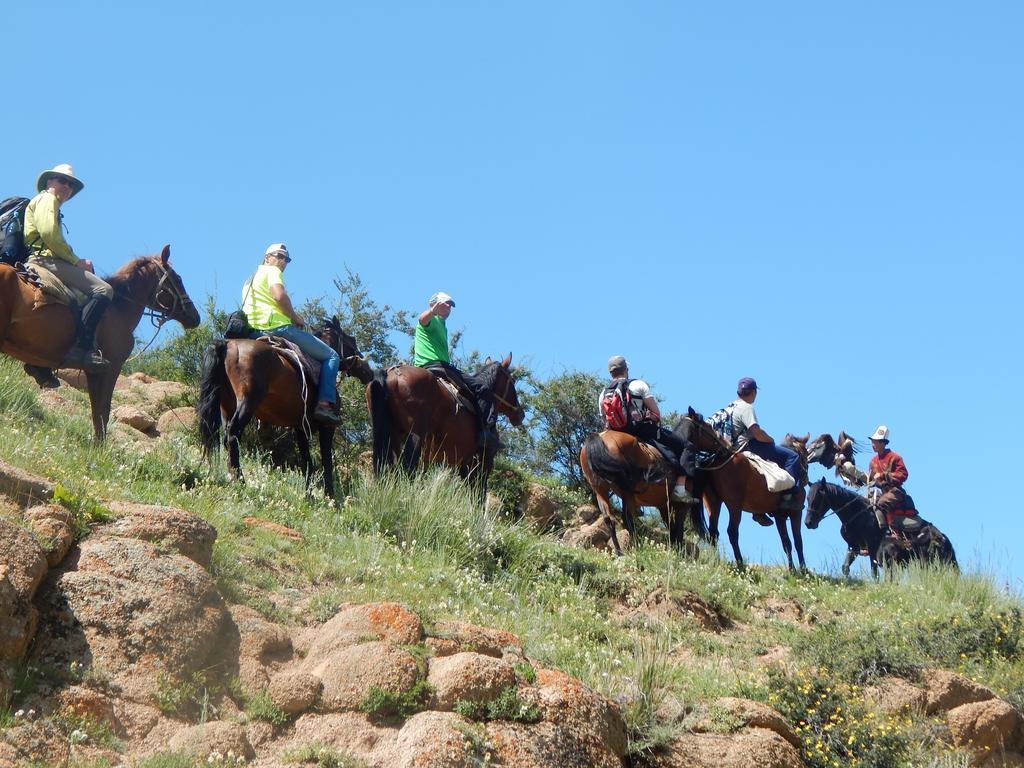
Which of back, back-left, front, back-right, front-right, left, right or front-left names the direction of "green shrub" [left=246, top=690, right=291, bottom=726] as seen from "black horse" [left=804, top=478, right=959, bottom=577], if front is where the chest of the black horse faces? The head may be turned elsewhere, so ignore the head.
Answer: left

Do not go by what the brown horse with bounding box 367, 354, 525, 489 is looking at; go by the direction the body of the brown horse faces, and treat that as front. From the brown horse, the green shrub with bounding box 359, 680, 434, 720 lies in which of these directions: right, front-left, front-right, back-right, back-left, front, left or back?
back-right

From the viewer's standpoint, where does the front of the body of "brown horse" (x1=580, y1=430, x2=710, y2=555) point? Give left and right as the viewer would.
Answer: facing away from the viewer and to the right of the viewer

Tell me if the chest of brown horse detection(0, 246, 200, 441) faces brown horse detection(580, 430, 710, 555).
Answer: yes

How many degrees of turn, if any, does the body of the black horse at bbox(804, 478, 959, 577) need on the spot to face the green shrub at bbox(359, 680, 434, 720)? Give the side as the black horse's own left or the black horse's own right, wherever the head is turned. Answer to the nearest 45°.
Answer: approximately 90° to the black horse's own left

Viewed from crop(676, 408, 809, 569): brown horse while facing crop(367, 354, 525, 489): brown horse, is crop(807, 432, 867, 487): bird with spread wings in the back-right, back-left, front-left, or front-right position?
back-right

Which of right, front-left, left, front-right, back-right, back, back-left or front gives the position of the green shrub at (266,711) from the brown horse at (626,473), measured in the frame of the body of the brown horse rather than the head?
back-right

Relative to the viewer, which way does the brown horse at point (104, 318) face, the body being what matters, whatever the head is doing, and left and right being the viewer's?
facing to the right of the viewer

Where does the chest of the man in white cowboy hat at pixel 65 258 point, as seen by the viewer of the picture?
to the viewer's right

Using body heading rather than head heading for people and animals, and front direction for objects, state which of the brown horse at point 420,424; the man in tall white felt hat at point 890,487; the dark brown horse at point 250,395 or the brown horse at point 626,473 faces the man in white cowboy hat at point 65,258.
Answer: the man in tall white felt hat at point 890,487

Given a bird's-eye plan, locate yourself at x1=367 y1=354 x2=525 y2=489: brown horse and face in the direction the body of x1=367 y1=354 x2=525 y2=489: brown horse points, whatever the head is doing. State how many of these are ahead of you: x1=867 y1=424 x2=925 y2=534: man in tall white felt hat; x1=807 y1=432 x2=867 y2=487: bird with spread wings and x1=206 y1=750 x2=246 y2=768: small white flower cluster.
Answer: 2

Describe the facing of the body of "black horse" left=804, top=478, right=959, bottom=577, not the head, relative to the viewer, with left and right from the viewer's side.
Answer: facing to the left of the viewer

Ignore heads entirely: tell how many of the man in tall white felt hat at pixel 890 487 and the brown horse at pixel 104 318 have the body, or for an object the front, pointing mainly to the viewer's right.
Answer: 1

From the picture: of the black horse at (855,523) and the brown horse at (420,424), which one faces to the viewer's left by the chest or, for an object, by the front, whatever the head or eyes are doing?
the black horse
